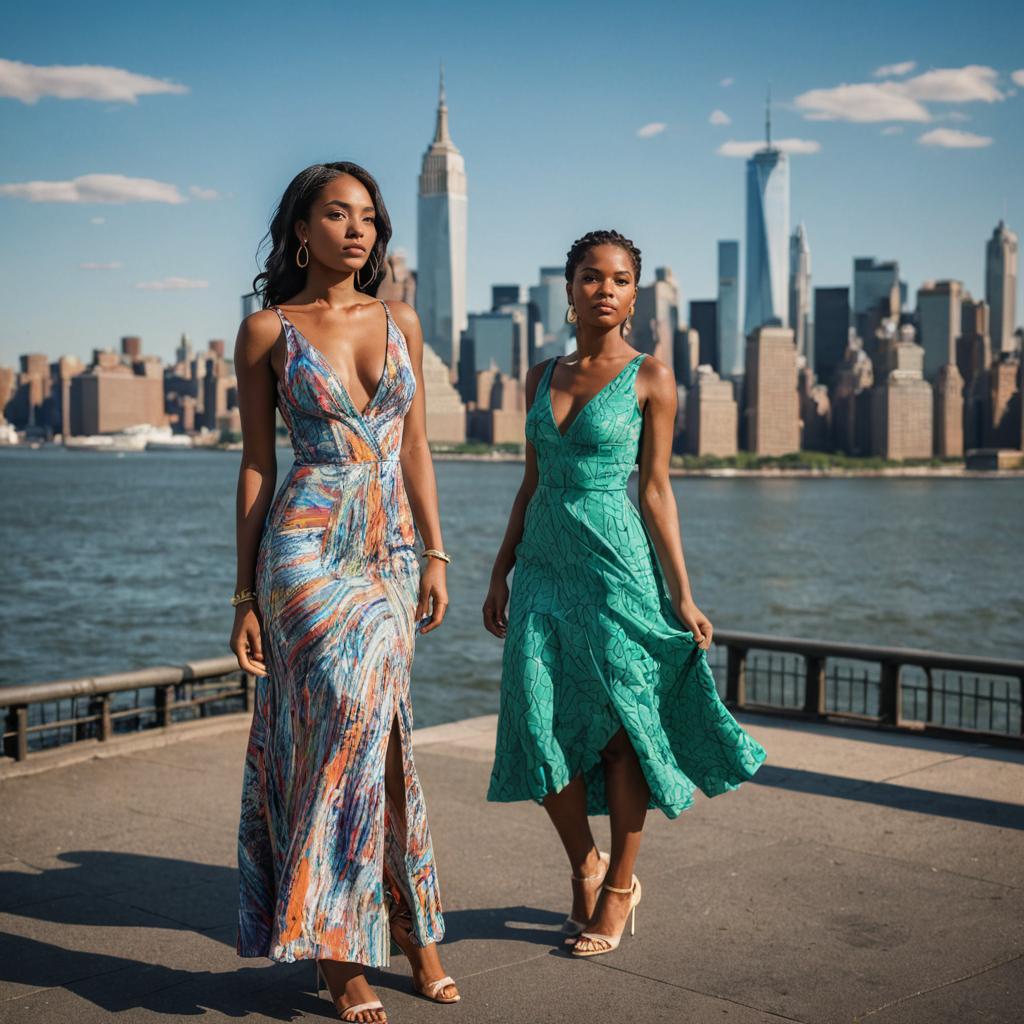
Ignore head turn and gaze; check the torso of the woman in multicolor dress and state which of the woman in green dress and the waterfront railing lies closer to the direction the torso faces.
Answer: the woman in green dress

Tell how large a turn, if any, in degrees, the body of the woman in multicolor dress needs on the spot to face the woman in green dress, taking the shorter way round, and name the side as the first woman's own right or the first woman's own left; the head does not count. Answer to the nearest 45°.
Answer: approximately 90° to the first woman's own left

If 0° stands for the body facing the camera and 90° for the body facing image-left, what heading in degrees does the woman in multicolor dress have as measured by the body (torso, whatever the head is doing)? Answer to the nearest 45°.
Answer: approximately 315°
